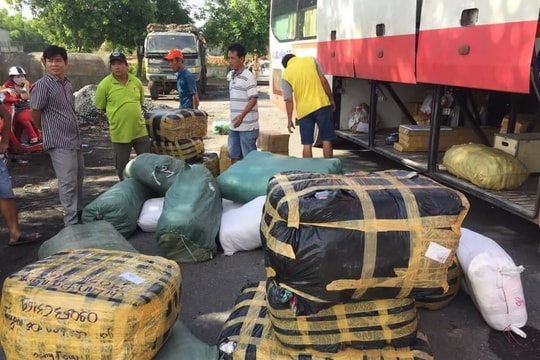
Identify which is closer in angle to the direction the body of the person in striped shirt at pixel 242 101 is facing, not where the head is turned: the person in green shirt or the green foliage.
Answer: the person in green shirt

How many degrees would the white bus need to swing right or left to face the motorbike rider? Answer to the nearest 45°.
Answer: approximately 45° to its left

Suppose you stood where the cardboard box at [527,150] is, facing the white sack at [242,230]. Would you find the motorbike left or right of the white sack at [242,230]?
right

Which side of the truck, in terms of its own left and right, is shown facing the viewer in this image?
front

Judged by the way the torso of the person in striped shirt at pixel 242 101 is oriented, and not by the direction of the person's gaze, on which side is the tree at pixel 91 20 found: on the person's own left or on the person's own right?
on the person's own right

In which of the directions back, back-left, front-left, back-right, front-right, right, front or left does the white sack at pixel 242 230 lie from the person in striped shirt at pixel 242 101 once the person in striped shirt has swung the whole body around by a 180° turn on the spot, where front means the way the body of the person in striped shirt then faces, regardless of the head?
back-right

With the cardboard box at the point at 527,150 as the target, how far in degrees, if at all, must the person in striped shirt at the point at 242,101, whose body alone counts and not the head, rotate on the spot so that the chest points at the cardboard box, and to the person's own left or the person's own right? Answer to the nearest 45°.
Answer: approximately 90° to the person's own left

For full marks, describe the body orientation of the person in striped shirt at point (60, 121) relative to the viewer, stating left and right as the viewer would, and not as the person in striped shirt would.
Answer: facing the viewer and to the right of the viewer

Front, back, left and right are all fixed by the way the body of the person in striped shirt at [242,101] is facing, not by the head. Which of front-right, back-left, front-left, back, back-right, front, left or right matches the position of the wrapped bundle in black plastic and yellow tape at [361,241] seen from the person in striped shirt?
front-left

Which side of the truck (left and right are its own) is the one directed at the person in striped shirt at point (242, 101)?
front

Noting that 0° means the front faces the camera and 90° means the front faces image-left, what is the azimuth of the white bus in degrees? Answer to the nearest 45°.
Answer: approximately 135°

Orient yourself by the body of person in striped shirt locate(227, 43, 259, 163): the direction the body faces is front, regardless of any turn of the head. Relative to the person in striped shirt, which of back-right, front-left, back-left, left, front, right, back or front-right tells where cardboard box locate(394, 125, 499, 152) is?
back-left

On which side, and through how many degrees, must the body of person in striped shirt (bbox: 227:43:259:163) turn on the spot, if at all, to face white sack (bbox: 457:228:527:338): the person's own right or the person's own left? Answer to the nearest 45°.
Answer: approximately 90° to the person's own left

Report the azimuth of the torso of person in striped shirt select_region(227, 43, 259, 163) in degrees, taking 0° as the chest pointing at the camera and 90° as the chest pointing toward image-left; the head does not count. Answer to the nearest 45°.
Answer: approximately 45°

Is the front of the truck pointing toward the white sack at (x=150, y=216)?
yes
